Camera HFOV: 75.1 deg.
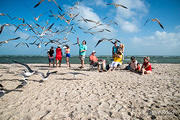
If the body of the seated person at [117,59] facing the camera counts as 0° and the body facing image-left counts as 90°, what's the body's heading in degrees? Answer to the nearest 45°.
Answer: approximately 45°

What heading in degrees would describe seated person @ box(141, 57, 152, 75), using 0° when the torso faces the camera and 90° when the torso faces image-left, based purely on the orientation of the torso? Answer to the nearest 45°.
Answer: approximately 45°

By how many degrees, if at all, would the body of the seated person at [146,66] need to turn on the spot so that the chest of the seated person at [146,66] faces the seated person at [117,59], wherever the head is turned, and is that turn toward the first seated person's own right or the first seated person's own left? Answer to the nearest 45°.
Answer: approximately 45° to the first seated person's own right

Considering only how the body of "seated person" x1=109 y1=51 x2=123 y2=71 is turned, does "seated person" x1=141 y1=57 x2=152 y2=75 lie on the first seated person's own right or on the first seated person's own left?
on the first seated person's own left
